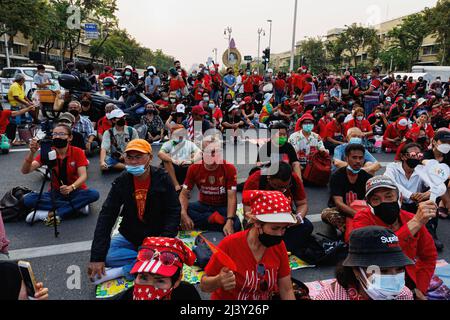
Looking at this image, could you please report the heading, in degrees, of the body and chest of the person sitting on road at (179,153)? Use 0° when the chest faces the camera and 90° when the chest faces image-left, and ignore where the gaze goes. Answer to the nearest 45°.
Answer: approximately 0°

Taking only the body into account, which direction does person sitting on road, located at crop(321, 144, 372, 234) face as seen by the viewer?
toward the camera

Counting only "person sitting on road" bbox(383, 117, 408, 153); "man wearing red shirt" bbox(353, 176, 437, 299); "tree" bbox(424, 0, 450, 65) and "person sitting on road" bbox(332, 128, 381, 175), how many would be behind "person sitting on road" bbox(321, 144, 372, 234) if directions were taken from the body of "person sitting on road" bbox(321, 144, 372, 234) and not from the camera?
3

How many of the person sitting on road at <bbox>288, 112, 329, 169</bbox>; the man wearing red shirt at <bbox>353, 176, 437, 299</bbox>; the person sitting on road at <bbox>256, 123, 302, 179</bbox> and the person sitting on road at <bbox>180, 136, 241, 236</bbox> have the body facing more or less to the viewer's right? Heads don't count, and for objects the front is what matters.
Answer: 0

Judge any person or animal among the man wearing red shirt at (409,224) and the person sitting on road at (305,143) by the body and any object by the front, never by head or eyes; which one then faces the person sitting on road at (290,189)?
the person sitting on road at (305,143)

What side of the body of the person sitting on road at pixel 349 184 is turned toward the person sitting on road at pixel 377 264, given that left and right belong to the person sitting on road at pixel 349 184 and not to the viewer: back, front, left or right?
front

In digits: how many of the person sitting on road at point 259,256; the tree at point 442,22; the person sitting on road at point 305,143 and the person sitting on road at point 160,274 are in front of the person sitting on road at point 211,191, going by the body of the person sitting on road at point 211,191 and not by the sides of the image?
2

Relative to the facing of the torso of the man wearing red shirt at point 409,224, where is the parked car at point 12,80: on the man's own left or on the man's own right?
on the man's own right

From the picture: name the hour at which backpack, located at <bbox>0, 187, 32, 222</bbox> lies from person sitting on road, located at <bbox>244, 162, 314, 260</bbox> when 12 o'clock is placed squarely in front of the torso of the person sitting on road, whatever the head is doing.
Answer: The backpack is roughly at 3 o'clock from the person sitting on road.

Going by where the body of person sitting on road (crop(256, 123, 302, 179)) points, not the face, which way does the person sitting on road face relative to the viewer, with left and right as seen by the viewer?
facing the viewer

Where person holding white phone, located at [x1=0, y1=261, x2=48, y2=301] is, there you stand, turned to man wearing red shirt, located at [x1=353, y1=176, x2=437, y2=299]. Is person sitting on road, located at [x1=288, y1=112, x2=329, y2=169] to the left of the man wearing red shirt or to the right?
left
